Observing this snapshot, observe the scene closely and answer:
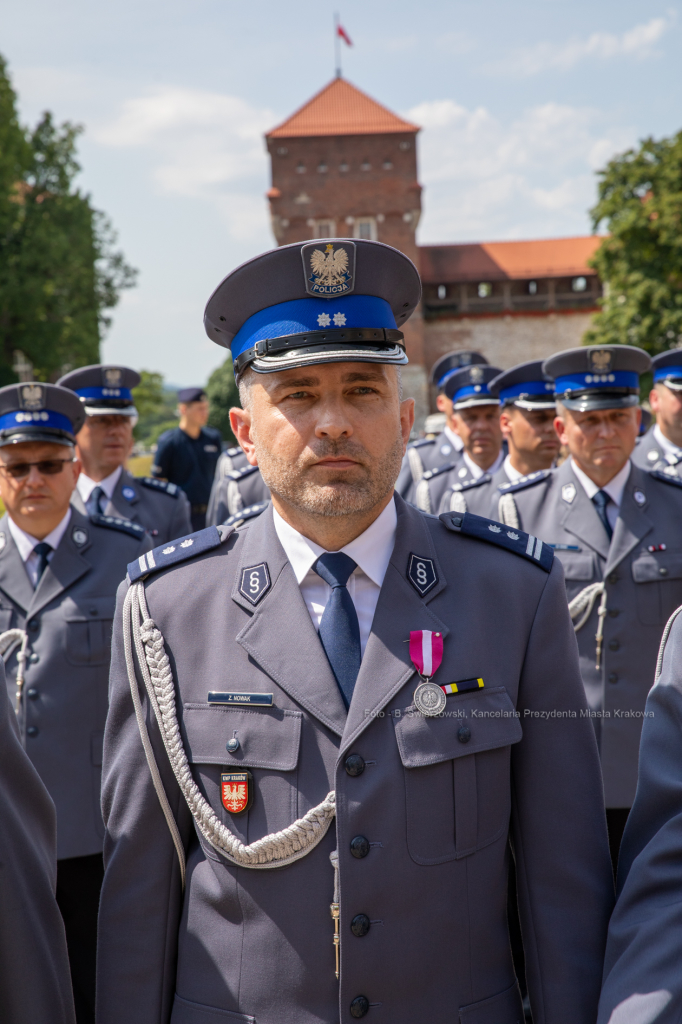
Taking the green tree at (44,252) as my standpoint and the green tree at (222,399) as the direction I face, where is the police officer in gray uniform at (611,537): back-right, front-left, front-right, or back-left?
back-right

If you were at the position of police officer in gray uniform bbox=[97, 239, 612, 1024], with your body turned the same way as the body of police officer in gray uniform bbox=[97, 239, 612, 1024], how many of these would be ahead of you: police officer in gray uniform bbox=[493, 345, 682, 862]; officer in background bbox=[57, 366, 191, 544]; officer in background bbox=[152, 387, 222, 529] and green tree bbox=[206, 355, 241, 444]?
0

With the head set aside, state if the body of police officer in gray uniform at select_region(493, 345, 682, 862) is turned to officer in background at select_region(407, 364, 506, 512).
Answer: no

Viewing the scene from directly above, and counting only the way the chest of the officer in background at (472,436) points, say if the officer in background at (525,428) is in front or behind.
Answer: in front

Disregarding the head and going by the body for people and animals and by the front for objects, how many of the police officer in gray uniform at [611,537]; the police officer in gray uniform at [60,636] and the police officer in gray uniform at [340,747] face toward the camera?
3

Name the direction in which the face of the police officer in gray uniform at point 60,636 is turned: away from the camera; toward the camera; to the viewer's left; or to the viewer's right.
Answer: toward the camera

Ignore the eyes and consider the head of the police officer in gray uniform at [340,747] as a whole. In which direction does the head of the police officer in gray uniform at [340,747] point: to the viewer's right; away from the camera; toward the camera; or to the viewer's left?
toward the camera

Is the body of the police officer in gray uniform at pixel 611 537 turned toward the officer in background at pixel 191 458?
no

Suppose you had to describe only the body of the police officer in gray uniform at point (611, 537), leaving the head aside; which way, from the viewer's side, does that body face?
toward the camera

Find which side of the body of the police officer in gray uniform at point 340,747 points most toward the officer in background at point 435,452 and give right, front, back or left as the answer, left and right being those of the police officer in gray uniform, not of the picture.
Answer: back

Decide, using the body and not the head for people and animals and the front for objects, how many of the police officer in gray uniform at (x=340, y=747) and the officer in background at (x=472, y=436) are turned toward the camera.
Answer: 2

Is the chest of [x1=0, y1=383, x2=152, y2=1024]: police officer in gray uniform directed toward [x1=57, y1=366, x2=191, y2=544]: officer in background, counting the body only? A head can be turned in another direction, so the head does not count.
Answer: no

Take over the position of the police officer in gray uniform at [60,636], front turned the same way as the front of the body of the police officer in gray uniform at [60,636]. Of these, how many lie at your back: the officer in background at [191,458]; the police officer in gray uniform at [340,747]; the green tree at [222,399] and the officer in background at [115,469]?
3

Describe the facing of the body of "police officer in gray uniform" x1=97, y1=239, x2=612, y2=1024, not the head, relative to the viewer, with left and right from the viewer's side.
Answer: facing the viewer

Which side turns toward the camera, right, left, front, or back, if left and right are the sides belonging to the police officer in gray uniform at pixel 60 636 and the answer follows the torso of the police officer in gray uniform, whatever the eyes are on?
front

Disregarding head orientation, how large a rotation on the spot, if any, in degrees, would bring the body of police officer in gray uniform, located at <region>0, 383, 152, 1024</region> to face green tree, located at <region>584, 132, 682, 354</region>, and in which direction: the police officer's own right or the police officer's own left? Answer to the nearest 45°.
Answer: approximately 135° to the police officer's own left
